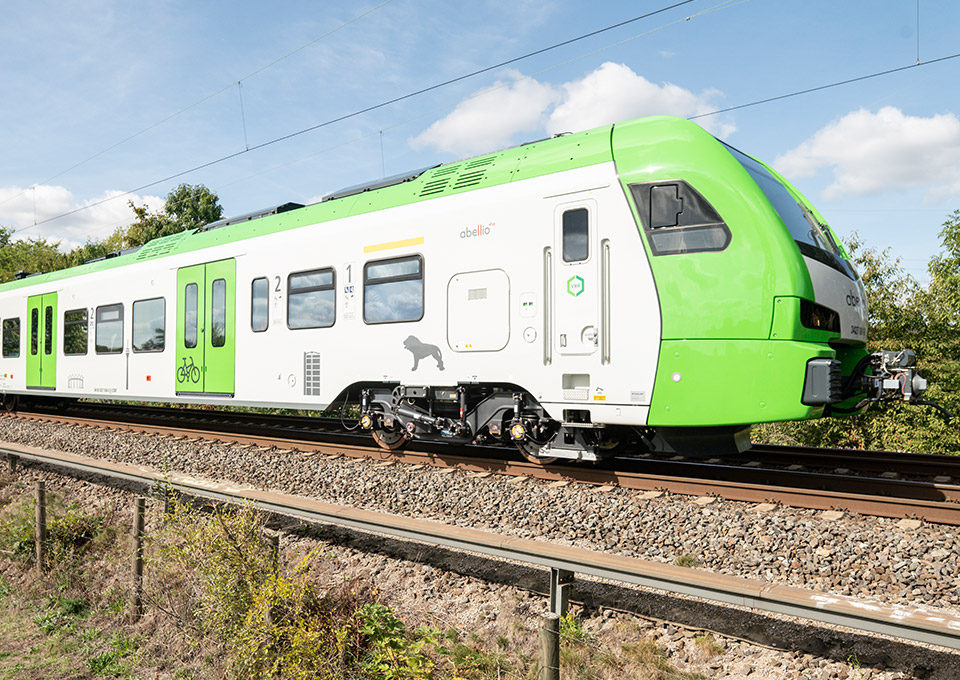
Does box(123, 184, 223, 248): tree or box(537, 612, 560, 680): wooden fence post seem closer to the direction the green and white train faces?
the wooden fence post

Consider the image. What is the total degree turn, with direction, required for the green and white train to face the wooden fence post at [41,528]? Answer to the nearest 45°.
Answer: approximately 135° to its right

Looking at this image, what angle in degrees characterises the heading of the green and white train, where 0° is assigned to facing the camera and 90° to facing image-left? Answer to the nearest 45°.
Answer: approximately 315°

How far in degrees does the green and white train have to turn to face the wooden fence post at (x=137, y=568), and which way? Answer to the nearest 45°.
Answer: approximately 135° to its right

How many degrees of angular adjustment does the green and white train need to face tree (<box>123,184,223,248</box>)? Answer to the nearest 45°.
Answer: approximately 180°
